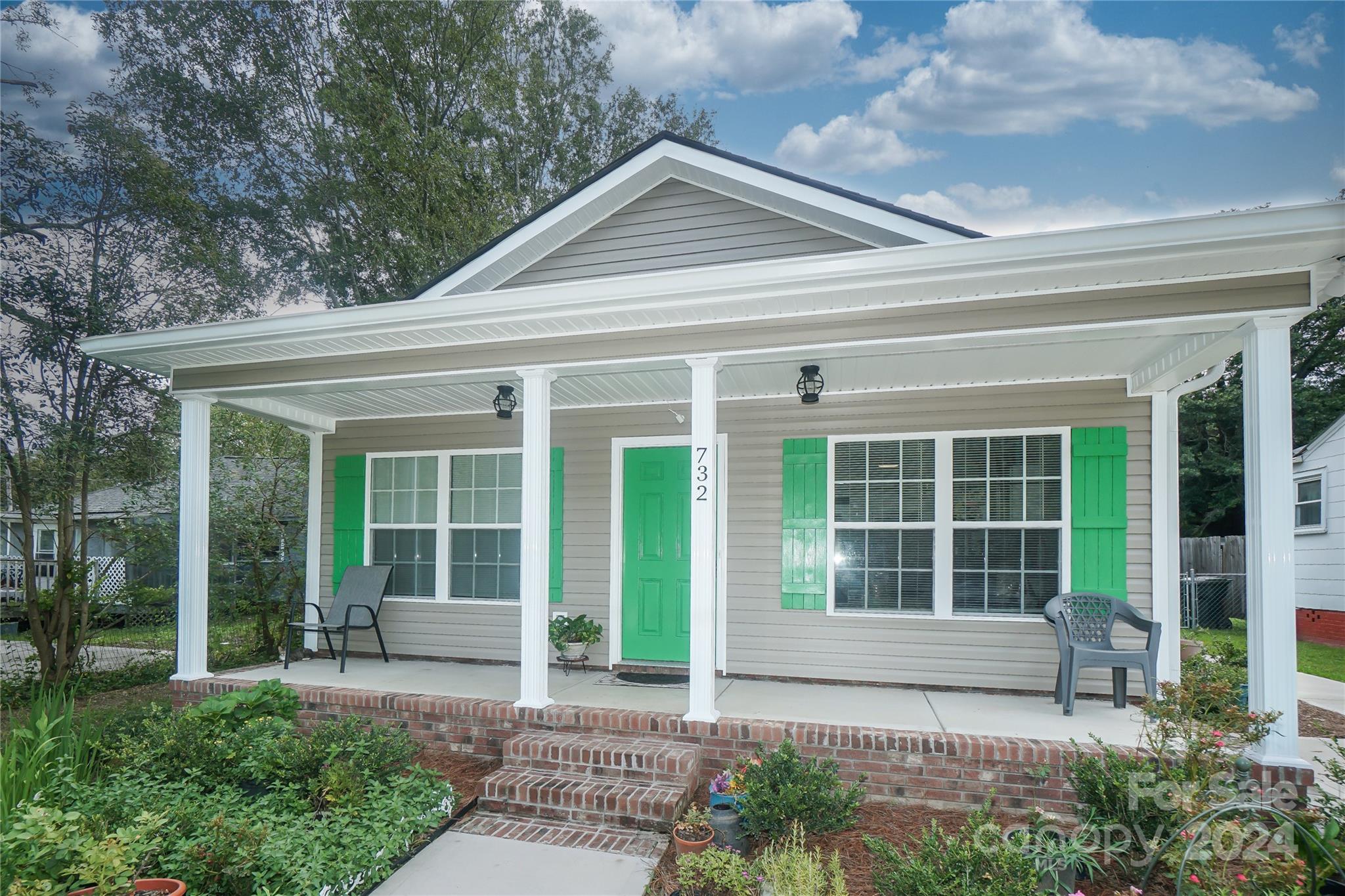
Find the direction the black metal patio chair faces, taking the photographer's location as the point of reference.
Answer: facing the viewer and to the left of the viewer

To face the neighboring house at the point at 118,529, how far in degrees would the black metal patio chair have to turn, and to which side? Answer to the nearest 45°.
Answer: approximately 90° to its right

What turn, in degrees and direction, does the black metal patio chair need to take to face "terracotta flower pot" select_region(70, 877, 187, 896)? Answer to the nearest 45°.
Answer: approximately 45° to its left

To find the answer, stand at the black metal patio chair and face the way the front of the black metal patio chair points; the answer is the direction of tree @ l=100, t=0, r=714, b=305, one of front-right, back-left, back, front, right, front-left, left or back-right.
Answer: back-right

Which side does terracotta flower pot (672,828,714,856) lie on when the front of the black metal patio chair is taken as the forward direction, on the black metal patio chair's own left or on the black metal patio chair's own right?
on the black metal patio chair's own left

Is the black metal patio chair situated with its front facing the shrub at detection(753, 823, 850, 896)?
no

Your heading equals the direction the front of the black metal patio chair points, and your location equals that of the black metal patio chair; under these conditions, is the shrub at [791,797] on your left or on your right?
on your left

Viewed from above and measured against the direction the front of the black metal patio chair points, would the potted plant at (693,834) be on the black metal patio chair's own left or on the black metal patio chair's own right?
on the black metal patio chair's own left

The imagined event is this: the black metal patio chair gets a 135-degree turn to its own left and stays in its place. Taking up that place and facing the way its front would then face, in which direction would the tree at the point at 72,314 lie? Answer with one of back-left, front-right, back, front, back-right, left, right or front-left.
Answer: back-left

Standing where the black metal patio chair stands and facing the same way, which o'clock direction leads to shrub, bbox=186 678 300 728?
The shrub is roughly at 11 o'clock from the black metal patio chair.

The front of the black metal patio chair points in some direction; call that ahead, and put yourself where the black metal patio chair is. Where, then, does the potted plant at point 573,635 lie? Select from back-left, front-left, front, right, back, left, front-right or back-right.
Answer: left
